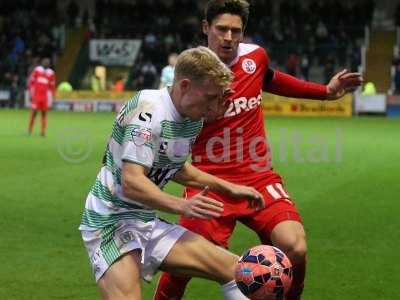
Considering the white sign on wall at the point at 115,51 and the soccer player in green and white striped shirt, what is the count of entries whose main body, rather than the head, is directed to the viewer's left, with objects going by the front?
0

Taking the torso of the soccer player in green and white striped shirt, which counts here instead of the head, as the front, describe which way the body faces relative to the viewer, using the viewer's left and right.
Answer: facing the viewer and to the right of the viewer

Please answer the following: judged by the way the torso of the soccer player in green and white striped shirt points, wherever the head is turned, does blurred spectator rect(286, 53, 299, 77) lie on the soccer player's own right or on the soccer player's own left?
on the soccer player's own left

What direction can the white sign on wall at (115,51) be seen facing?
toward the camera

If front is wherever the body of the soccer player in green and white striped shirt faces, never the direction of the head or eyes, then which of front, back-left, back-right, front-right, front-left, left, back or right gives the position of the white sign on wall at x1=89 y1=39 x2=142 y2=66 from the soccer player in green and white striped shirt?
back-left

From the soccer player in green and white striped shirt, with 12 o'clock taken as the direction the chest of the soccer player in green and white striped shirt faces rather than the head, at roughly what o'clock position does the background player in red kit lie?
The background player in red kit is roughly at 7 o'clock from the soccer player in green and white striped shirt.

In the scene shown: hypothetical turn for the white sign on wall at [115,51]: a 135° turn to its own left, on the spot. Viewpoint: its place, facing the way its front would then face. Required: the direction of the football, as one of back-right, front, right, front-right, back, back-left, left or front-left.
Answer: back-right

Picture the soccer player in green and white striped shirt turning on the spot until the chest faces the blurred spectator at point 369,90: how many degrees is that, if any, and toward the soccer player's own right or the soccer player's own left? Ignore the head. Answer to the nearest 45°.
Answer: approximately 135° to the soccer player's own left

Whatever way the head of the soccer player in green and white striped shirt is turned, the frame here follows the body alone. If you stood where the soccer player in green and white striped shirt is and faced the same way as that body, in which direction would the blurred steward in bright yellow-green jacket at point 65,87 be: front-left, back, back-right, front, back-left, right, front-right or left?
back-left

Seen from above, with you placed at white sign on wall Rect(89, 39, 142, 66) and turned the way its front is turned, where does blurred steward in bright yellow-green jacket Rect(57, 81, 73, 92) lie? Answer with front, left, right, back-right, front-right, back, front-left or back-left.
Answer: front-right

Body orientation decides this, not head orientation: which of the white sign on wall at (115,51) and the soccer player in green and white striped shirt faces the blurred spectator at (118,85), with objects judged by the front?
the white sign on wall

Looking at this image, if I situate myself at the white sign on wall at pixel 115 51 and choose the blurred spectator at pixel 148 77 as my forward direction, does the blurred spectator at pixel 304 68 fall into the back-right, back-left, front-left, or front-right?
front-left

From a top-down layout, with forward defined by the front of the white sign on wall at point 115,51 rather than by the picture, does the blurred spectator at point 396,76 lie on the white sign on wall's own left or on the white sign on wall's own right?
on the white sign on wall's own left

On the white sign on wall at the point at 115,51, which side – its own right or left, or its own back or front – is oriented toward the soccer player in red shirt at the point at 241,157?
front

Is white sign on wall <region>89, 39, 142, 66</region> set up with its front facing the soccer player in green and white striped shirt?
yes
